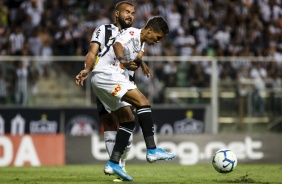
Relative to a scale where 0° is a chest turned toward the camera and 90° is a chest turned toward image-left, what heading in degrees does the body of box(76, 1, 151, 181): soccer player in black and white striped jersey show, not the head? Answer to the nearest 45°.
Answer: approximately 315°

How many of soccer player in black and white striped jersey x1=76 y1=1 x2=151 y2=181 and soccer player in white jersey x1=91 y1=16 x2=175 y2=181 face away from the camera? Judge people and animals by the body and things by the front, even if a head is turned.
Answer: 0

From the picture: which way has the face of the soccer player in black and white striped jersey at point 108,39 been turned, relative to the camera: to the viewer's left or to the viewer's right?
to the viewer's right

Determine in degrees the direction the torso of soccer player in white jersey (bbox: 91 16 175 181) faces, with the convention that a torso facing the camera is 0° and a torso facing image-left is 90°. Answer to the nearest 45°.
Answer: approximately 270°
